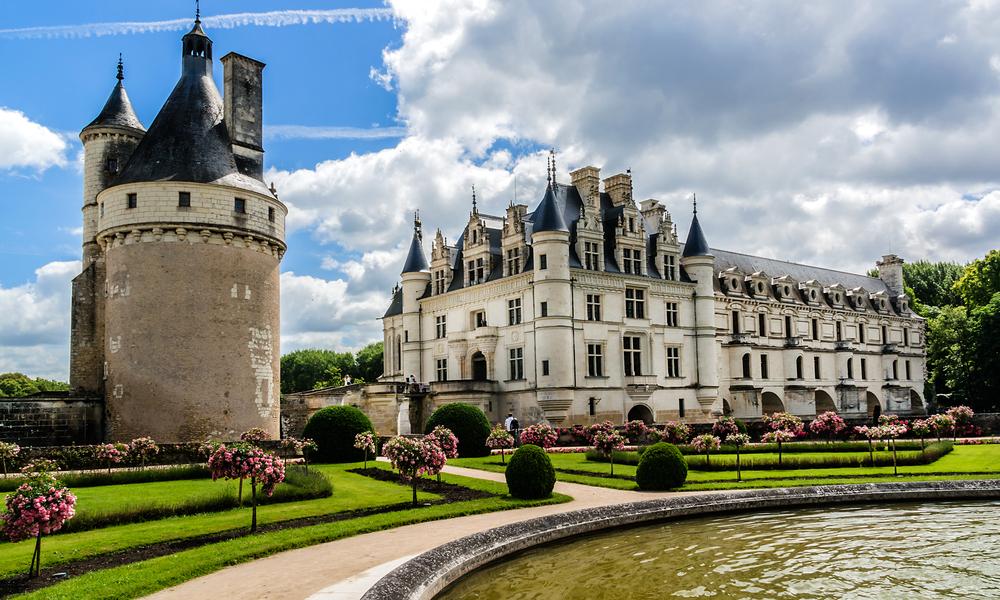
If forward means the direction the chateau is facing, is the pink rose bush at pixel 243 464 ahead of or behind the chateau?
ahead

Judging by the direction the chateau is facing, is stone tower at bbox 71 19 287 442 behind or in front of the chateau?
in front

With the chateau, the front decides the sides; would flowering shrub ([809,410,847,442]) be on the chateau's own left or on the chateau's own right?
on the chateau's own left

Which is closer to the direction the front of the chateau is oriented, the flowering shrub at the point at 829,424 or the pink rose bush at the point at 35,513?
the pink rose bush

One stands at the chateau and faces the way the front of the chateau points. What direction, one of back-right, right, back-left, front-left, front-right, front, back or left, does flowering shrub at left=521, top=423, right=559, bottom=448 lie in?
front-left

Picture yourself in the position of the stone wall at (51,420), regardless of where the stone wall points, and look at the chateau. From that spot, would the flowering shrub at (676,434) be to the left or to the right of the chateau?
right

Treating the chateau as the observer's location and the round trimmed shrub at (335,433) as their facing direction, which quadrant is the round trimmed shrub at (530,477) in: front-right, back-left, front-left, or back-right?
front-left

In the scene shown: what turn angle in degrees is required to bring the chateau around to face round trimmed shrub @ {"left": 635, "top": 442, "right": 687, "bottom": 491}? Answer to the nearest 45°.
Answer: approximately 45° to its left

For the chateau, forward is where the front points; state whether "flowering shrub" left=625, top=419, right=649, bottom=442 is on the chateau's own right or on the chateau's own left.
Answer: on the chateau's own left

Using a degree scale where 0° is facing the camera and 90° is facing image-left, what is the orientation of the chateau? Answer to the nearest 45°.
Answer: approximately 45°

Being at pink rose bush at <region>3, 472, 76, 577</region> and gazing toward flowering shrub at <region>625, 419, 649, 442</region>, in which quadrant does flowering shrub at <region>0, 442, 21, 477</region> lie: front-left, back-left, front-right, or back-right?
front-left

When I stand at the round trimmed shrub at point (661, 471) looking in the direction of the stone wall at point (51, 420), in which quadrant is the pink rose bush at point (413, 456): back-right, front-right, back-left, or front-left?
front-left
